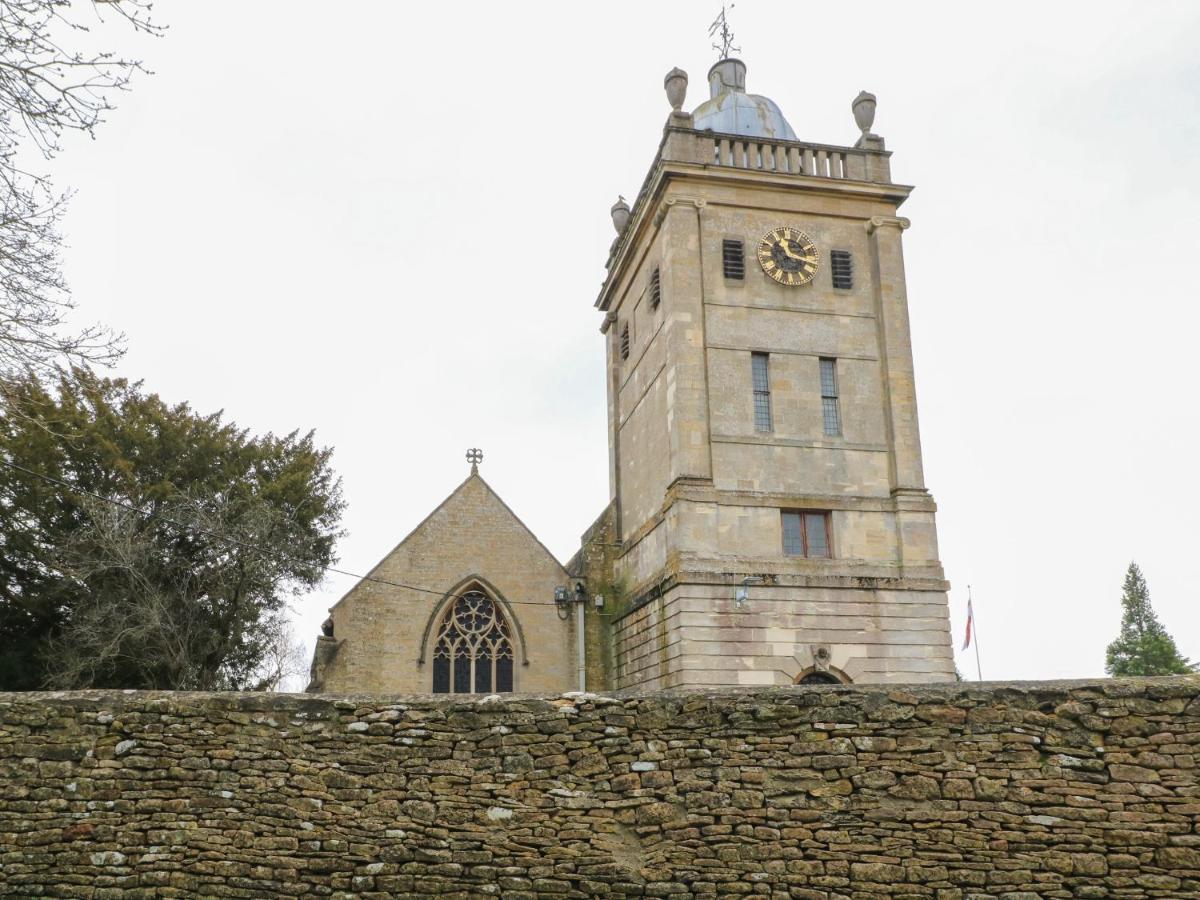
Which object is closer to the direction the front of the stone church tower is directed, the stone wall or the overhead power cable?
the stone wall

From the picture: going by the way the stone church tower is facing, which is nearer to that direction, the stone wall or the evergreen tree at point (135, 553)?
the stone wall

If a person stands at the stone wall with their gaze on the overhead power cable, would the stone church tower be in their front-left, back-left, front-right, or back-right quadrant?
front-right

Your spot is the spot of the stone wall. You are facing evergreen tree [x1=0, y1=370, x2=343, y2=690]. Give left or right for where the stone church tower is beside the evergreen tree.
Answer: right

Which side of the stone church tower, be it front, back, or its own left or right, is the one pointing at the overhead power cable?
right

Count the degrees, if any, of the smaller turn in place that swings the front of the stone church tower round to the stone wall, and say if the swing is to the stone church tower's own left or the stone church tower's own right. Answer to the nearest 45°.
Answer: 0° — it already faces it

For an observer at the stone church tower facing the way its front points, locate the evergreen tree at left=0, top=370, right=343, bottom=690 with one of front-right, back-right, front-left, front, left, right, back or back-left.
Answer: right

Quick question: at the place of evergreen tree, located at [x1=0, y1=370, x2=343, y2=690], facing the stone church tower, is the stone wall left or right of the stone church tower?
right

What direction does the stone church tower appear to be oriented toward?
toward the camera
